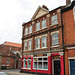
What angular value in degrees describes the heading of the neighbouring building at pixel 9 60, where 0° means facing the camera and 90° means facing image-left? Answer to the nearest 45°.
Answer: approximately 315°

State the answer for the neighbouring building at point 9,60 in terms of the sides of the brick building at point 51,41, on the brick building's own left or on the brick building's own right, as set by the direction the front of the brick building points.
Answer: on the brick building's own right

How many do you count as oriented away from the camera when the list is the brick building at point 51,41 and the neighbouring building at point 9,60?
0

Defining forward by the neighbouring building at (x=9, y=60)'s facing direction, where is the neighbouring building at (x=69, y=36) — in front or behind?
in front

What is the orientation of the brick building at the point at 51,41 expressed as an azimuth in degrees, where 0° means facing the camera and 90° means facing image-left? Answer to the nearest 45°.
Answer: approximately 45°
